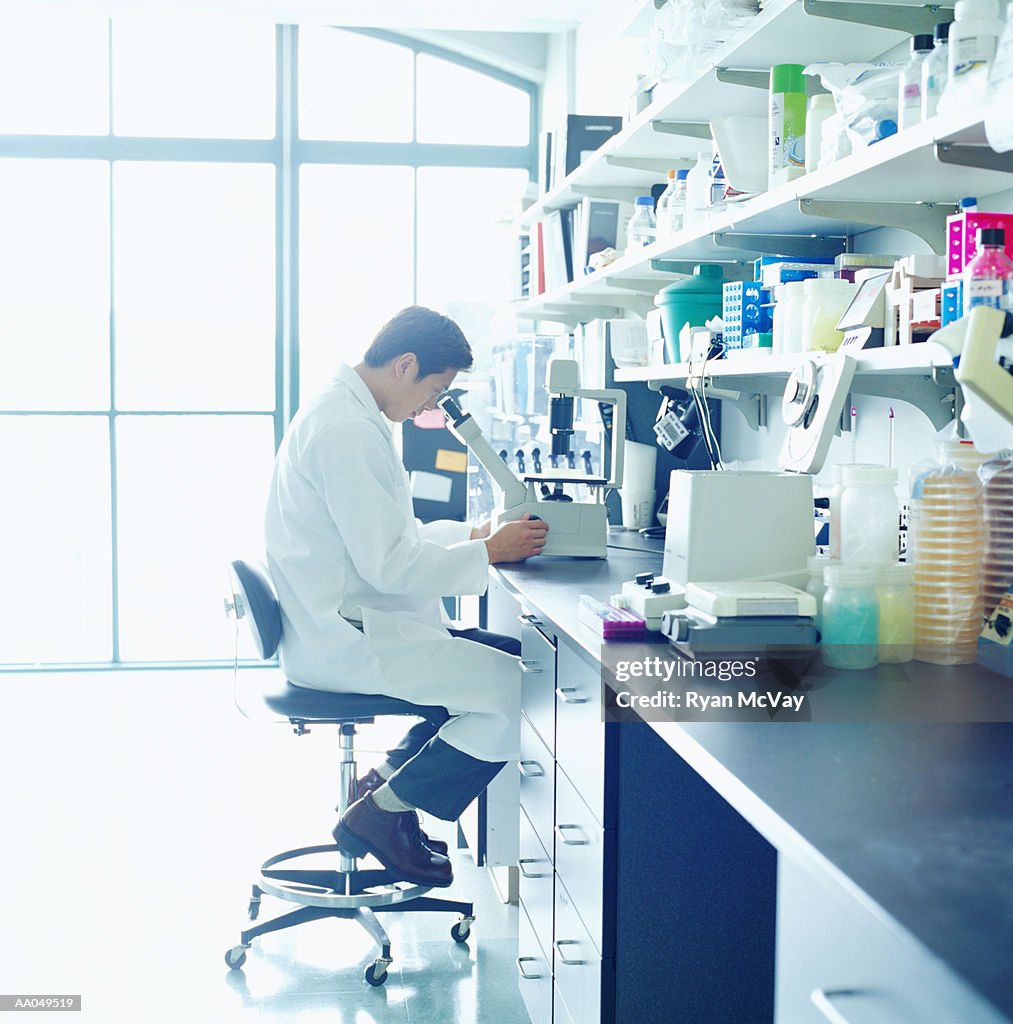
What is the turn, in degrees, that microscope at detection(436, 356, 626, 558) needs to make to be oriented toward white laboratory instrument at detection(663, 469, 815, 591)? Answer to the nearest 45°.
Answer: approximately 90° to its left

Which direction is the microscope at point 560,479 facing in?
to the viewer's left

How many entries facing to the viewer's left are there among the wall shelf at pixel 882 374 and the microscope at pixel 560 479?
2

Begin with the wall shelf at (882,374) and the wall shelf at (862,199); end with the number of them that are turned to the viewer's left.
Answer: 2

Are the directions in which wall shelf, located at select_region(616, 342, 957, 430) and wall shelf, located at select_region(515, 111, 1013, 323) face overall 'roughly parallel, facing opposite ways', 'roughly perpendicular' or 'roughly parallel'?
roughly parallel

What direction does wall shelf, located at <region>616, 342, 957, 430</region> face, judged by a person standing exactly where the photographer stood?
facing to the left of the viewer

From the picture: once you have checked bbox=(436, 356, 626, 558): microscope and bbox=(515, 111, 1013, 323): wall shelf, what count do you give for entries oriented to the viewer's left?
2

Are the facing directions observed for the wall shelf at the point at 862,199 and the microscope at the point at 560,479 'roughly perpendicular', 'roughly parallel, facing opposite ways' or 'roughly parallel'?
roughly parallel

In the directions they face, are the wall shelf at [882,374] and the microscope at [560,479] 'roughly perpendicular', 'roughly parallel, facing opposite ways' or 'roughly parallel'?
roughly parallel

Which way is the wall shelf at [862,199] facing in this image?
to the viewer's left

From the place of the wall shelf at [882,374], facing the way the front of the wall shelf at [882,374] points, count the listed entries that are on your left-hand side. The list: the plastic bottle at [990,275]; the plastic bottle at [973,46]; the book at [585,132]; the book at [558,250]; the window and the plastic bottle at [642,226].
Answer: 2

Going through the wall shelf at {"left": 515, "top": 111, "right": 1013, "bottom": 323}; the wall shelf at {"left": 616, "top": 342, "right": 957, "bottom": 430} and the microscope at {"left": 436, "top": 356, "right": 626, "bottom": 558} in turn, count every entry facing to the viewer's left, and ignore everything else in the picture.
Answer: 3
